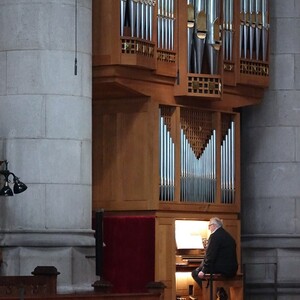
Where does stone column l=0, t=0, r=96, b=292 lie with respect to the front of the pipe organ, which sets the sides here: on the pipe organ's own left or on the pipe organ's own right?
on the pipe organ's own right

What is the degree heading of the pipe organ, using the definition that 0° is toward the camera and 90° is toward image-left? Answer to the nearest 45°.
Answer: approximately 315°

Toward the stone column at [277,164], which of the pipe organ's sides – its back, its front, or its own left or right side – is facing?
left

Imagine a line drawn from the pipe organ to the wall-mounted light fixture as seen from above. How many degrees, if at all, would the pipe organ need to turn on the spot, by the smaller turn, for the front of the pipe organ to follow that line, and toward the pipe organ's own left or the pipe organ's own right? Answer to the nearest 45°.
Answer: approximately 90° to the pipe organ's own right
